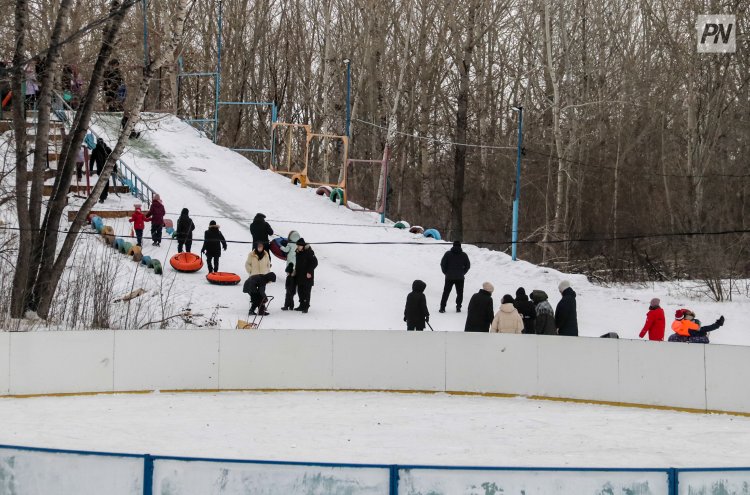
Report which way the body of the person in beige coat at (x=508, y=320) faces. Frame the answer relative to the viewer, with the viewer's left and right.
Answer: facing away from the viewer

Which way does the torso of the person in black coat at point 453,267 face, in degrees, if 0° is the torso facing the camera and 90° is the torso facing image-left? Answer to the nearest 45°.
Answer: approximately 180°

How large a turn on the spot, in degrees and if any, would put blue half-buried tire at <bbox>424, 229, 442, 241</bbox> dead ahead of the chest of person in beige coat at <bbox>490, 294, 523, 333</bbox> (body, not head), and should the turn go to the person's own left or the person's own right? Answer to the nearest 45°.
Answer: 0° — they already face it

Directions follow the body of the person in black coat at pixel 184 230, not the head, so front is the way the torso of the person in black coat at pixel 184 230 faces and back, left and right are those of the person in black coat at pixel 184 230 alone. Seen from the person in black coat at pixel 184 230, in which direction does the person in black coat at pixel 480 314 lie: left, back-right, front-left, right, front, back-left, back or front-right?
back-right

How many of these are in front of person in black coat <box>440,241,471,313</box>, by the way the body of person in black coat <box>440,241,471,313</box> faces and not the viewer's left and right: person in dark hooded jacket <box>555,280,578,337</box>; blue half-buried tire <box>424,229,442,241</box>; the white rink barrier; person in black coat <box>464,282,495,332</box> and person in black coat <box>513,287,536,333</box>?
1

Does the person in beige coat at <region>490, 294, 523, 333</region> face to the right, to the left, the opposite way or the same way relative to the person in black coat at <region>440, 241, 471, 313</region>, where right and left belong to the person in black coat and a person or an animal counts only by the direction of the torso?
the same way

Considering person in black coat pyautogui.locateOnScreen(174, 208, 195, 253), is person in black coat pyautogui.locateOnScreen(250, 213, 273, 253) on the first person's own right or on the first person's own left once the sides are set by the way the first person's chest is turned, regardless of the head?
on the first person's own right

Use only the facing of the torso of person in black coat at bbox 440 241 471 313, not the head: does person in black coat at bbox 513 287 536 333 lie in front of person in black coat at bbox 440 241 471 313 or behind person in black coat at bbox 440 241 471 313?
behind

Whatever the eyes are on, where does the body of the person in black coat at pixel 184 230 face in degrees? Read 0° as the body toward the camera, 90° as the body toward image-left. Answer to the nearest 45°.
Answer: approximately 180°

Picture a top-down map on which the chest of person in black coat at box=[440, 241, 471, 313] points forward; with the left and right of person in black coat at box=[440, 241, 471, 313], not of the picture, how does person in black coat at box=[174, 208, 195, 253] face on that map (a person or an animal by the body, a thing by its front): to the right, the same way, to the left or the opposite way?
the same way

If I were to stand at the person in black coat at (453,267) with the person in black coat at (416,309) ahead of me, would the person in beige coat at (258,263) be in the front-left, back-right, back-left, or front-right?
front-right
